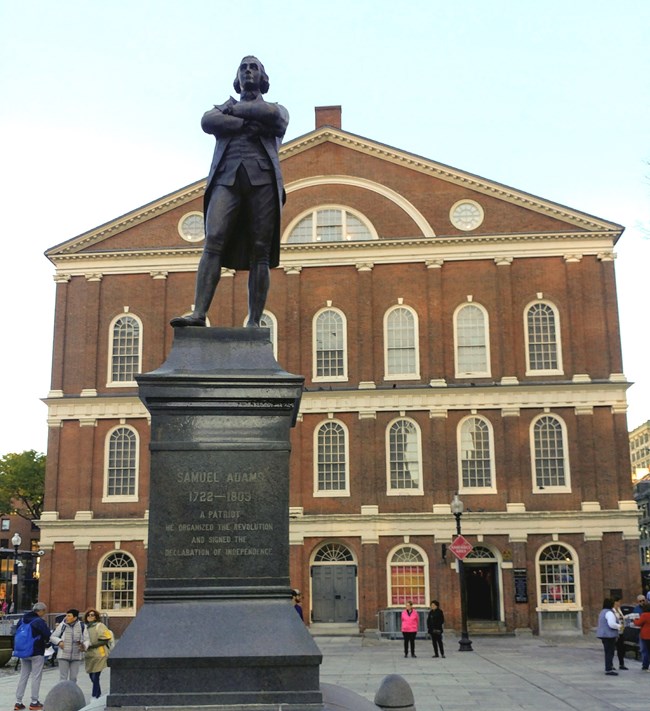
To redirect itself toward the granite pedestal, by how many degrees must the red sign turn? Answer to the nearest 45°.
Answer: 0° — it already faces it

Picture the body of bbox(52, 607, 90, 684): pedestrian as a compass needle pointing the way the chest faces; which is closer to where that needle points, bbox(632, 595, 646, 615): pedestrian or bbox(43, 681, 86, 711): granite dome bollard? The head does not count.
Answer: the granite dome bollard

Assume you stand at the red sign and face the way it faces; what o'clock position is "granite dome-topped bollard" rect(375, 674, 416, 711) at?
The granite dome-topped bollard is roughly at 12 o'clock from the red sign.

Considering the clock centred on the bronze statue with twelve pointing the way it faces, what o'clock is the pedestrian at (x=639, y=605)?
The pedestrian is roughly at 7 o'clock from the bronze statue.

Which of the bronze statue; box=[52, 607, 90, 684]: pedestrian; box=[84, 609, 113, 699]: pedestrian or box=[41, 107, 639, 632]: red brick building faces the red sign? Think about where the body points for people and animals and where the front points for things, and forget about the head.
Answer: the red brick building

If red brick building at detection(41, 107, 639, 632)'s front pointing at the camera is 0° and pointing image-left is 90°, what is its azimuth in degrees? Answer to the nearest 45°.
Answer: approximately 0°
